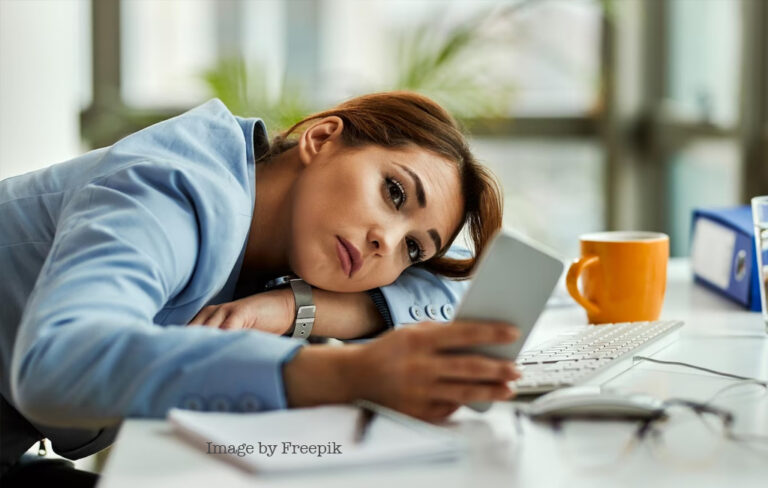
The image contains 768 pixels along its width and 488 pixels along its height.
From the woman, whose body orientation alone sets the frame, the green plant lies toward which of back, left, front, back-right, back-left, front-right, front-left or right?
left

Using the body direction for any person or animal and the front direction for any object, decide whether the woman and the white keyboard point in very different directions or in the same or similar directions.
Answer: very different directions

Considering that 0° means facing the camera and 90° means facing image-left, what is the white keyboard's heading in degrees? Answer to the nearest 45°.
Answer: approximately 90°

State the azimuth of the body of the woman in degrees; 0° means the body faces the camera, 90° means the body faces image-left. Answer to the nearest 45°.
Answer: approximately 270°
